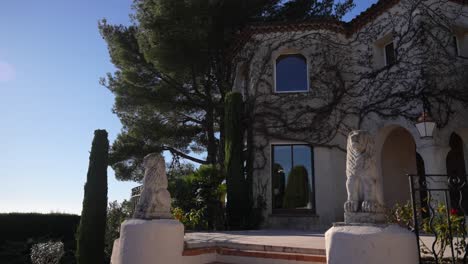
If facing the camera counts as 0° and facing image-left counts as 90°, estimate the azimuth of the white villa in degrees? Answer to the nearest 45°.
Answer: approximately 45°

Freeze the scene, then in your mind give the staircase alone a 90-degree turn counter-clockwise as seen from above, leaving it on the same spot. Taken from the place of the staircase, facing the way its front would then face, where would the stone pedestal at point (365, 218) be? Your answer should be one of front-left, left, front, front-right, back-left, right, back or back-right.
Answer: front-right

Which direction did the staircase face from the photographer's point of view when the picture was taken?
facing the viewer

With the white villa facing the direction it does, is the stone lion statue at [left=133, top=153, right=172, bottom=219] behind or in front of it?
in front

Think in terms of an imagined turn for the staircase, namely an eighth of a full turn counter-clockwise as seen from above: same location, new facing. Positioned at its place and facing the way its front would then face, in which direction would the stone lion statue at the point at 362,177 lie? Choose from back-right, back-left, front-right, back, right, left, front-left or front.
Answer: front

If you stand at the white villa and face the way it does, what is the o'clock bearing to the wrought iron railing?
The wrought iron railing is roughly at 10 o'clock from the white villa.

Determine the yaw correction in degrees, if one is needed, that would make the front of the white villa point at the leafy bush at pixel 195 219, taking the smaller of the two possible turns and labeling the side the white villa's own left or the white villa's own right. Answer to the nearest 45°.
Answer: approximately 45° to the white villa's own right

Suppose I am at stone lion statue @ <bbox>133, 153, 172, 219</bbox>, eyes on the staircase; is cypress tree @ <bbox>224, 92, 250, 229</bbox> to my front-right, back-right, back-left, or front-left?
front-left

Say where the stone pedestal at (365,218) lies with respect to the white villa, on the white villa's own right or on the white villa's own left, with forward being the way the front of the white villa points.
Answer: on the white villa's own left

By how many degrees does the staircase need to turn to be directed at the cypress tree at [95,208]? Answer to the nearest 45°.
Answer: approximately 135° to its right

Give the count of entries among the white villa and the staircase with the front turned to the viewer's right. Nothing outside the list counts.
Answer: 0

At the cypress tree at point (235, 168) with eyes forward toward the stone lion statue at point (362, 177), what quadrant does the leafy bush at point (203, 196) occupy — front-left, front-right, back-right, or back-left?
back-right

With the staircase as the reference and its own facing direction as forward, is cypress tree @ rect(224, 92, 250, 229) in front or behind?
behind
